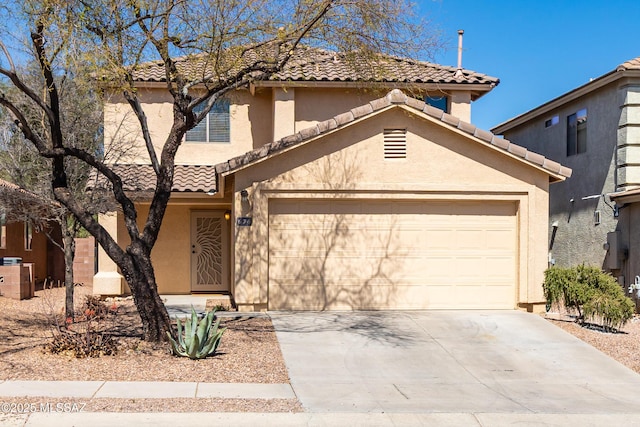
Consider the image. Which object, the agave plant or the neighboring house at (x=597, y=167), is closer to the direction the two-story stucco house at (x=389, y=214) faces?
the agave plant

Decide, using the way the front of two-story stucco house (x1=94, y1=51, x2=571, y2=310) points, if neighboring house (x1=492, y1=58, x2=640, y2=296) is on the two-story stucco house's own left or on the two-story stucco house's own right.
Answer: on the two-story stucco house's own left

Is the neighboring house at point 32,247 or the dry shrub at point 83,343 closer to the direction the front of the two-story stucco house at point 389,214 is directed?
the dry shrub

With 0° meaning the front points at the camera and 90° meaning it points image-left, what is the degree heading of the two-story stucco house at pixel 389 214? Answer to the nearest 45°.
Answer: approximately 0°

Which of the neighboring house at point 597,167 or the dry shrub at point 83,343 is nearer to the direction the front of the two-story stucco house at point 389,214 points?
the dry shrub

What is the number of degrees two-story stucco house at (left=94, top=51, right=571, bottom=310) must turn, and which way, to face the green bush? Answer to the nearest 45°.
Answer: approximately 90° to its left

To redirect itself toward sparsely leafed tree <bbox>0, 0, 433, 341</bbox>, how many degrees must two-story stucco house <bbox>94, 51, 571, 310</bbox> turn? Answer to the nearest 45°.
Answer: approximately 45° to its right

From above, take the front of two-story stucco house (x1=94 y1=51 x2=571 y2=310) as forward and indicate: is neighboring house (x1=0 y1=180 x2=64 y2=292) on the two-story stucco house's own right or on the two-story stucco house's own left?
on the two-story stucco house's own right

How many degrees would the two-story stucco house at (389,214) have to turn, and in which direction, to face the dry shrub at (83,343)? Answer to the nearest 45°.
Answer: approximately 45° to its right

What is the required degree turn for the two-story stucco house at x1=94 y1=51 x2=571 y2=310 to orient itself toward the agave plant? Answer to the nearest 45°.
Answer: approximately 45° to its right
